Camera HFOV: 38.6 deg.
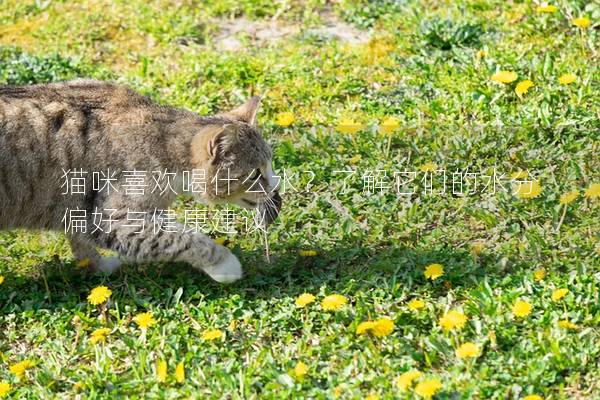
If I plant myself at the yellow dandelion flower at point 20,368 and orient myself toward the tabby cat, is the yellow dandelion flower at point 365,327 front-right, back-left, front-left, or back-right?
front-right

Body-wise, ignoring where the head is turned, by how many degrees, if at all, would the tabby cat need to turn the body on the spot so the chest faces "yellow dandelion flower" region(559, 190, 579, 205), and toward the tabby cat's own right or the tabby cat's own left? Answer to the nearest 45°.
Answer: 0° — it already faces it

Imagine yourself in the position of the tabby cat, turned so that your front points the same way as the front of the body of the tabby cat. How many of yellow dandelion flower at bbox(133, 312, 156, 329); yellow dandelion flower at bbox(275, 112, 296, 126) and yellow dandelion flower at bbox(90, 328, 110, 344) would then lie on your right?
2

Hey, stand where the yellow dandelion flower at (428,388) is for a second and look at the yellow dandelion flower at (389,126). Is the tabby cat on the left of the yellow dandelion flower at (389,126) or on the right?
left

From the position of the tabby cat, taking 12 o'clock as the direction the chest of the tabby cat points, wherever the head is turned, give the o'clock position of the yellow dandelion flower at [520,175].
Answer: The yellow dandelion flower is roughly at 12 o'clock from the tabby cat.

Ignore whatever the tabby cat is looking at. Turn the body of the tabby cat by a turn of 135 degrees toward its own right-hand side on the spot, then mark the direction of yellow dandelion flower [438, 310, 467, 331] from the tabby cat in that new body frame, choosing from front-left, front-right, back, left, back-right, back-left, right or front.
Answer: left

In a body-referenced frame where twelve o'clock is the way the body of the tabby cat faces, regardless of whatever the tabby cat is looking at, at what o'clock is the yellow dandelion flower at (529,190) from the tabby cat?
The yellow dandelion flower is roughly at 12 o'clock from the tabby cat.

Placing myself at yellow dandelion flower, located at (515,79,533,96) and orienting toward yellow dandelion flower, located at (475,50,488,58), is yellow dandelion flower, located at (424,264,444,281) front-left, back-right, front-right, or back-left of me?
back-left

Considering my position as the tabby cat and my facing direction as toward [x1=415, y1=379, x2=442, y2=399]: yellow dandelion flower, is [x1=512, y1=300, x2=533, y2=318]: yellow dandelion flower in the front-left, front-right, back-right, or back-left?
front-left

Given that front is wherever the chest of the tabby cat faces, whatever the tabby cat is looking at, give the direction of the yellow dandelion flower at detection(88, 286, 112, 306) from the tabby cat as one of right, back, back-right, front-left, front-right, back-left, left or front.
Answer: right

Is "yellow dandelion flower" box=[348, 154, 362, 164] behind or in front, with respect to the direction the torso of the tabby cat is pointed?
in front

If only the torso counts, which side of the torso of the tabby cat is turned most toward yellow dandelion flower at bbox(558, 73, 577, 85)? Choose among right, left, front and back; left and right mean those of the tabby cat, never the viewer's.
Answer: front

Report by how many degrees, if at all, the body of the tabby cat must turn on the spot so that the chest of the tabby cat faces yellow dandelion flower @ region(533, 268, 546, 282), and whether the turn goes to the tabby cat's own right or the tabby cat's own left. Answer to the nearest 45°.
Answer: approximately 45° to the tabby cat's own right

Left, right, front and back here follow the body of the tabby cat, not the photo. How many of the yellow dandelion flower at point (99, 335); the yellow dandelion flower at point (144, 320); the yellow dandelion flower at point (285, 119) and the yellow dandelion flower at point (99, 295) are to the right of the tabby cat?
3

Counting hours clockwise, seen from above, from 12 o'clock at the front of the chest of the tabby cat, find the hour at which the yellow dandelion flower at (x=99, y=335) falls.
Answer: The yellow dandelion flower is roughly at 3 o'clock from the tabby cat.

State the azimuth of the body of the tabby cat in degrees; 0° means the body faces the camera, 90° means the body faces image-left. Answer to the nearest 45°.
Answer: approximately 270°

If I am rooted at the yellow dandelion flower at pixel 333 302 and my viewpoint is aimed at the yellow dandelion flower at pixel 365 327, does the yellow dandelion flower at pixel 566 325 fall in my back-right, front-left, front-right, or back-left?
front-left

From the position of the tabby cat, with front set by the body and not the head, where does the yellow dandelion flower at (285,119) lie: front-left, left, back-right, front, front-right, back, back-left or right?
front-left
